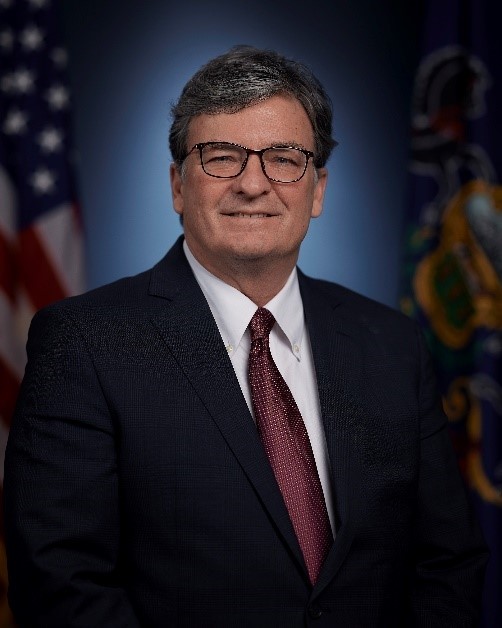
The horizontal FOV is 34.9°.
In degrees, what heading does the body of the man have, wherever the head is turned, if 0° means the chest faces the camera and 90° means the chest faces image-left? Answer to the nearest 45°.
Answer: approximately 315°

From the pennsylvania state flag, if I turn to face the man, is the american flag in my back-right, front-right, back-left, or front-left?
front-right

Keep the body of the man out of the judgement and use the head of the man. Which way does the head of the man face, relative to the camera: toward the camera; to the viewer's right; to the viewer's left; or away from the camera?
toward the camera

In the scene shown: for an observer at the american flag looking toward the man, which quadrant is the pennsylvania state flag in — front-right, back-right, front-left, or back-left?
front-left

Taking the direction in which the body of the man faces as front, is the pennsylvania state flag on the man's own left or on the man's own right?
on the man's own left

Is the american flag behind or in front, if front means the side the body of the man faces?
behind
